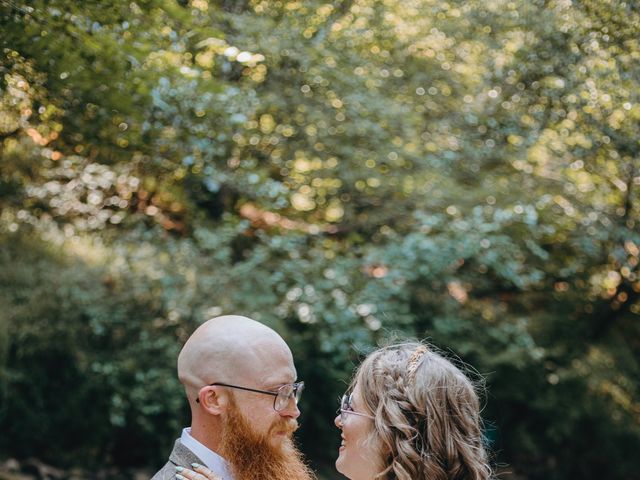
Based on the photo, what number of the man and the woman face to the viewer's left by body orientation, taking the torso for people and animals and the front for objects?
1

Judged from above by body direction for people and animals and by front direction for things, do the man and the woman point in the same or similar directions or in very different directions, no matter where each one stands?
very different directions

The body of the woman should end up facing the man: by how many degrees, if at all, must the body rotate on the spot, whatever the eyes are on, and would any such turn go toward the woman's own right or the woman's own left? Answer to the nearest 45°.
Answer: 0° — they already face them

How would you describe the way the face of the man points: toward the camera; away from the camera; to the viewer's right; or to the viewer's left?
to the viewer's right

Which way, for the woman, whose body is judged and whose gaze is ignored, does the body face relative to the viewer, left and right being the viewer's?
facing to the left of the viewer

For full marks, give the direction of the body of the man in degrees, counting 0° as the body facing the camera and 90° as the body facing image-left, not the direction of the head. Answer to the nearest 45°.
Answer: approximately 270°

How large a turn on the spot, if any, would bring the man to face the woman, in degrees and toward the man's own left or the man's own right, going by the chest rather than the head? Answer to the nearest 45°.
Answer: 0° — they already face them
